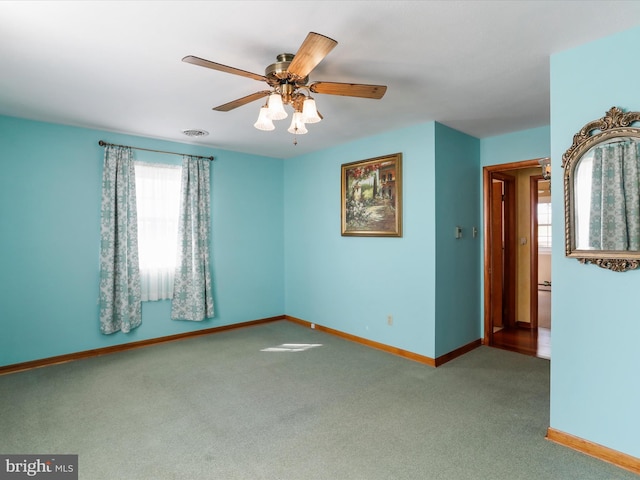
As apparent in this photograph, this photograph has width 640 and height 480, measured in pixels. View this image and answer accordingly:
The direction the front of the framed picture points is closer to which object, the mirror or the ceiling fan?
the ceiling fan

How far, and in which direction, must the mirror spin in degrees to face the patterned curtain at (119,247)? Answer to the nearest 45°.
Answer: approximately 90° to its right

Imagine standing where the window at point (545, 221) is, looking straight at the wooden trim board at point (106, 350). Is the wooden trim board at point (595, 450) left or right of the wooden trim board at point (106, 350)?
left

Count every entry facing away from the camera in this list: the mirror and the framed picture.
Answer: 0

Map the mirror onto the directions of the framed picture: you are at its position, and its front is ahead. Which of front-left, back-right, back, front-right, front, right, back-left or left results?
left

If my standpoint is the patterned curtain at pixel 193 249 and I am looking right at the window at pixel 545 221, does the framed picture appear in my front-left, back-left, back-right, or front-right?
front-right

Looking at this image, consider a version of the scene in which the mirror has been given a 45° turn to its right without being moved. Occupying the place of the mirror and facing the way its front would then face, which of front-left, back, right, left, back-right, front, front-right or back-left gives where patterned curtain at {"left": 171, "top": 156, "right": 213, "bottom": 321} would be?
front-right

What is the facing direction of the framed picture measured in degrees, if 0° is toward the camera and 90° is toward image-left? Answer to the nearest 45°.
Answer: approximately 45°

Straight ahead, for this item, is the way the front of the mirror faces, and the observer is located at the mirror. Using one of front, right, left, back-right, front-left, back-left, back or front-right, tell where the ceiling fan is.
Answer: front-right

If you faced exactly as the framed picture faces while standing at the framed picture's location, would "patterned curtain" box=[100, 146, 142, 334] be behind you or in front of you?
in front

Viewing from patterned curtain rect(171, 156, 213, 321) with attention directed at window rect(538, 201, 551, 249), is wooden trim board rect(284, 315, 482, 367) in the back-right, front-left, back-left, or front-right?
front-right
